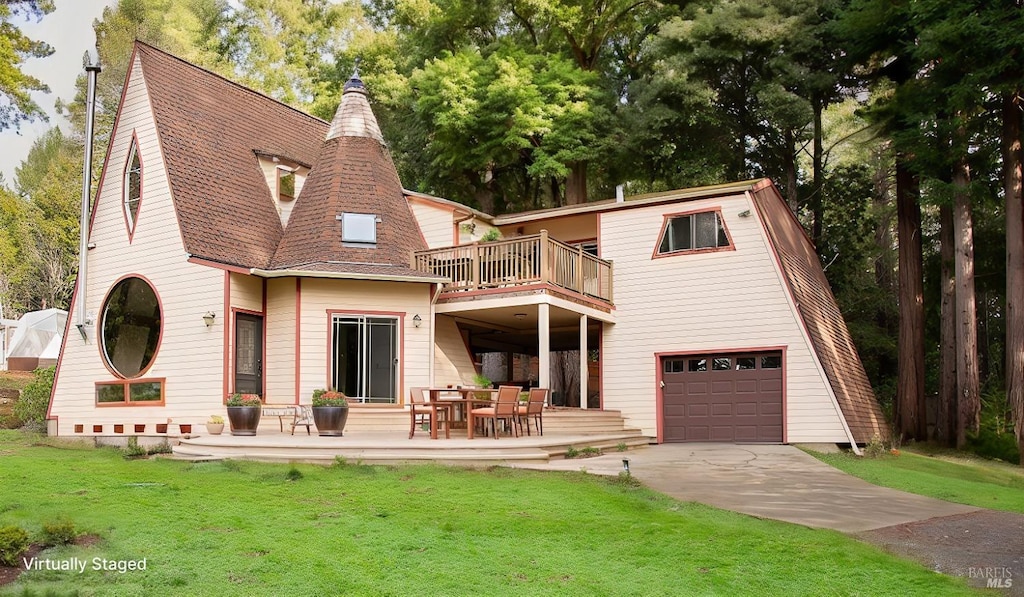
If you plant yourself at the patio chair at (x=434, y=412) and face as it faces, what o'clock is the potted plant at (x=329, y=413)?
The potted plant is roughly at 6 o'clock from the patio chair.

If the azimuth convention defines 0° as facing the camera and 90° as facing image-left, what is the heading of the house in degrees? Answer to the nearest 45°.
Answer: approximately 0°

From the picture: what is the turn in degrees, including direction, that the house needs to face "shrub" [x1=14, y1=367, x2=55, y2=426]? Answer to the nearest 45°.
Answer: approximately 90° to its right

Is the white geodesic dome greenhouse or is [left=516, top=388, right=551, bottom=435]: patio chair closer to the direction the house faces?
the patio chair

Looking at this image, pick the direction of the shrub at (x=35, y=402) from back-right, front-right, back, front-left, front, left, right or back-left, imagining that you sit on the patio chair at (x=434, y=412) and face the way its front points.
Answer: back-left

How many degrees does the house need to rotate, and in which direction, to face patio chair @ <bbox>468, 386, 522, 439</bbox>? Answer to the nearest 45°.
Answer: approximately 45° to its left

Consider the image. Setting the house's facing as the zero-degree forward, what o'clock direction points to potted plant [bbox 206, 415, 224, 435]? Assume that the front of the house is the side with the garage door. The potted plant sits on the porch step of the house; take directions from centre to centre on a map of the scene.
The potted plant is roughly at 1 o'clock from the house.

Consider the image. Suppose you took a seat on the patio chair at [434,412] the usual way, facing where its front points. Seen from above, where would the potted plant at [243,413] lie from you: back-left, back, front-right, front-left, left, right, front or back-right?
back

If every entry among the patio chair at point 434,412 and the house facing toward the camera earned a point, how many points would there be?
1

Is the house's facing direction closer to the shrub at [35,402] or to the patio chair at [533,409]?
the patio chair

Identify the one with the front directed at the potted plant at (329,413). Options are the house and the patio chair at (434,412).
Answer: the house

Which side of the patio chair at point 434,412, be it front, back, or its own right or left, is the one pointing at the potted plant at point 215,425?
back

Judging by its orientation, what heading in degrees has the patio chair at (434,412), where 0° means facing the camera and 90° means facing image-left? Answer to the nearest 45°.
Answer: approximately 270°

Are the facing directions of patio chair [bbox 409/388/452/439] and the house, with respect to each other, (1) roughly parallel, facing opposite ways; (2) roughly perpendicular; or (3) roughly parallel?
roughly perpendicular
